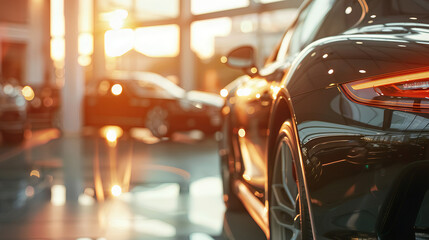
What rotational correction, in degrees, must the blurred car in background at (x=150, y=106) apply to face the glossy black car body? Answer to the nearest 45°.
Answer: approximately 45° to its right

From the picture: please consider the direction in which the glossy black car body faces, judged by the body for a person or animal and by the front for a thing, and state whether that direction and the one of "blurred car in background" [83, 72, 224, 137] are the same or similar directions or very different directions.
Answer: very different directions

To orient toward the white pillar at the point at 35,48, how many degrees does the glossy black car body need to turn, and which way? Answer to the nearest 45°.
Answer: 0° — it already faces it

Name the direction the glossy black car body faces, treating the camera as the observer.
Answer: facing away from the viewer and to the left of the viewer

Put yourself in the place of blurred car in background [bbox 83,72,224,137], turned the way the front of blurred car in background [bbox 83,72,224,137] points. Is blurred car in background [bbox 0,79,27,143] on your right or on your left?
on your right
